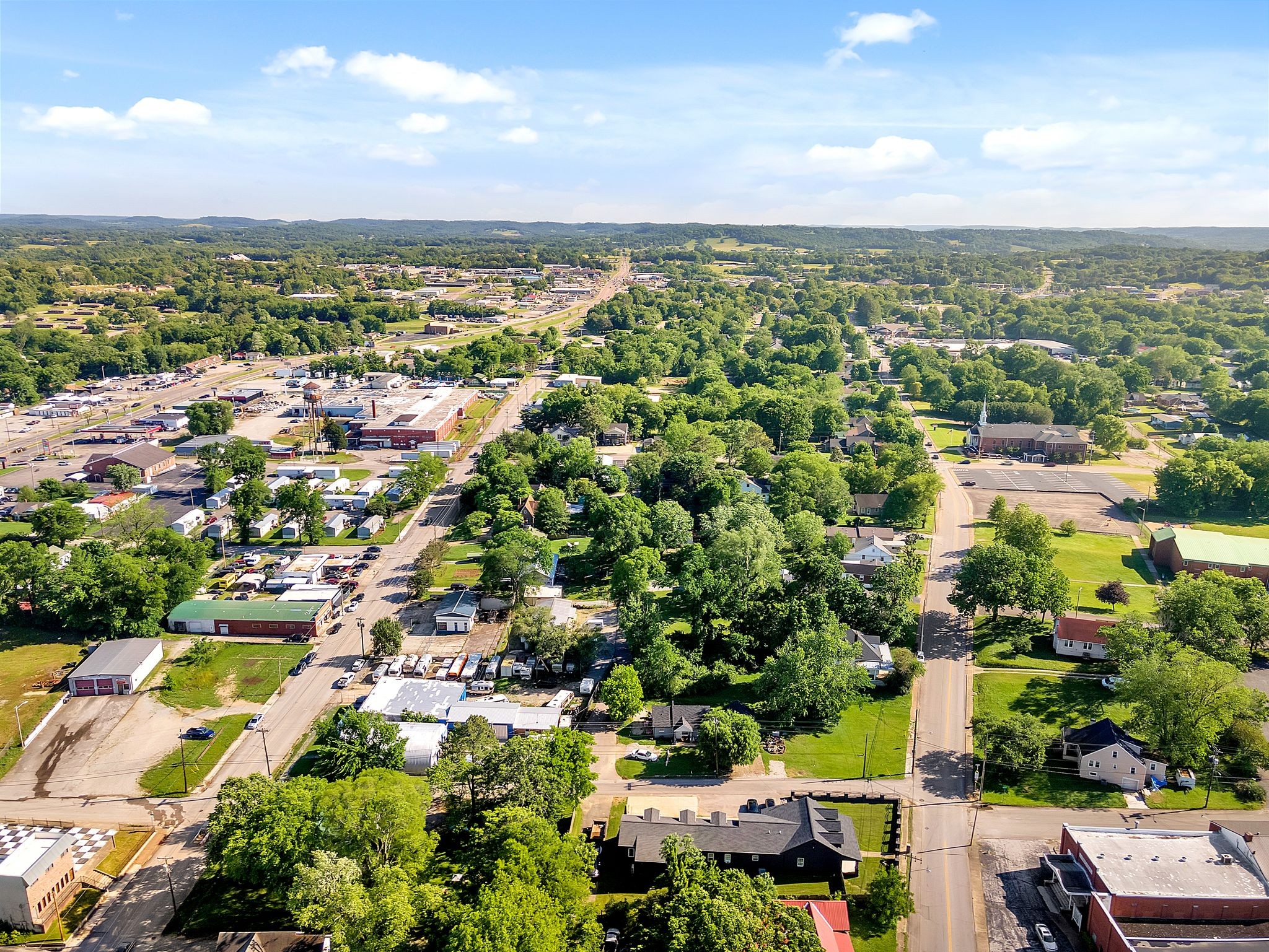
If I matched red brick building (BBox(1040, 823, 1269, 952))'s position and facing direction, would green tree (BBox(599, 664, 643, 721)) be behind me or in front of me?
in front

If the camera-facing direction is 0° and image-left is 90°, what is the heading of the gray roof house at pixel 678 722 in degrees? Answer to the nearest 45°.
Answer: approximately 0°

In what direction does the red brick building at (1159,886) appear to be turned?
to the viewer's left

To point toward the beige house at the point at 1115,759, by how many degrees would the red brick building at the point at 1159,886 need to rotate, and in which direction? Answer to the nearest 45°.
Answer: approximately 90° to its right

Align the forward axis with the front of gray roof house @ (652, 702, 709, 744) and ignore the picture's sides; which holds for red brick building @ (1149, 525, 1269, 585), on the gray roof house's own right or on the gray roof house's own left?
on the gray roof house's own left

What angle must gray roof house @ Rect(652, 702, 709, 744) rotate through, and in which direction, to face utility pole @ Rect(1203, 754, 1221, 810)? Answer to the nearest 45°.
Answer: approximately 90° to its left

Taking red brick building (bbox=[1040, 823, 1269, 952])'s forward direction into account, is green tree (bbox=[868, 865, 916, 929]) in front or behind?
in front

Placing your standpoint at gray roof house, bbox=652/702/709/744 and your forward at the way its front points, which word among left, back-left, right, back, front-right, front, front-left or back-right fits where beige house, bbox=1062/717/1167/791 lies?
left

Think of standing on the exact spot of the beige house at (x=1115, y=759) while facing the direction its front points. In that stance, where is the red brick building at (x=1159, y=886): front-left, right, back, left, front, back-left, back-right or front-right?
left

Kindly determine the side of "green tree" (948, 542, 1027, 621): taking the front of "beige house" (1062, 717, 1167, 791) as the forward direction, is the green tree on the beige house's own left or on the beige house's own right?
on the beige house's own right

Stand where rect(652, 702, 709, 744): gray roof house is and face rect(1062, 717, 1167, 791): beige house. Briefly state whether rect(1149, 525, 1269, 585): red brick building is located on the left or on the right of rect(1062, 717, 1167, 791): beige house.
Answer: left
